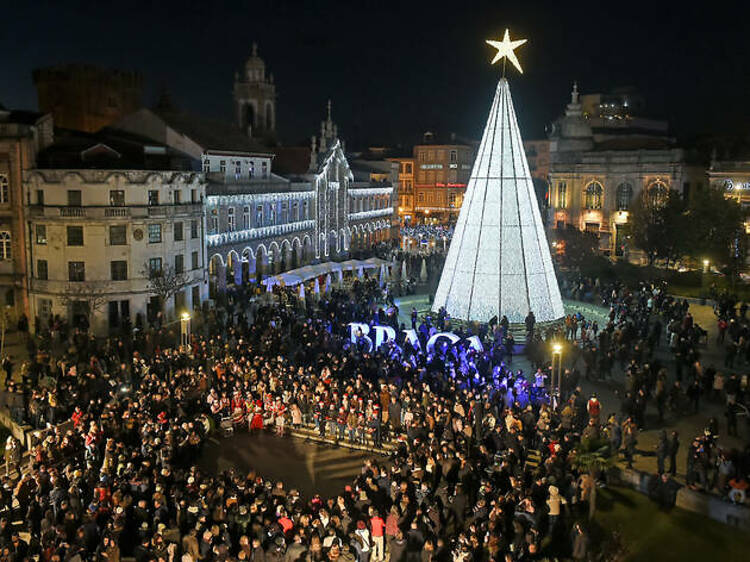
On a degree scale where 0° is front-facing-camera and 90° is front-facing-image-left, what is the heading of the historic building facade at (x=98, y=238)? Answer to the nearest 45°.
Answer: approximately 0°

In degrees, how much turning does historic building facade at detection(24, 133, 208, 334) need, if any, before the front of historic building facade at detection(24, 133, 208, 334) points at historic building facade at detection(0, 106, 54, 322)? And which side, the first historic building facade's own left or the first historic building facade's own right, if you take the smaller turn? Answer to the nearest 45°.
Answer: approximately 135° to the first historic building facade's own right

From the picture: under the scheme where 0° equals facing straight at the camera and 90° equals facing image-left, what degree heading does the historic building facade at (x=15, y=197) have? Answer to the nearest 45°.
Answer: approximately 315°

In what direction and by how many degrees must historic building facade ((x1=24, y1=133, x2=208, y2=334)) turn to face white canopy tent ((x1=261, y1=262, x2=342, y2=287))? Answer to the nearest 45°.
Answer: approximately 90° to its left

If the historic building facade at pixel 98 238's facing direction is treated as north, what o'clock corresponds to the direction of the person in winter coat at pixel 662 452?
The person in winter coat is roughly at 11 o'clock from the historic building facade.

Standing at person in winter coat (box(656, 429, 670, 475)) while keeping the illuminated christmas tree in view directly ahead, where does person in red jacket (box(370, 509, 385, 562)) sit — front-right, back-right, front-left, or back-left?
back-left

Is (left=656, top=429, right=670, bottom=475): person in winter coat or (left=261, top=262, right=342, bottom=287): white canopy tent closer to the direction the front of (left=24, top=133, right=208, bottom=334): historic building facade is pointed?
the person in winter coat

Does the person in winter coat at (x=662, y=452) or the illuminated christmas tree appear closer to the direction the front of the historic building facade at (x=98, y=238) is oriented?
the person in winter coat
